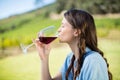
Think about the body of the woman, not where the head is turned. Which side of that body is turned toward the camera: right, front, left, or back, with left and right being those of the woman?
left

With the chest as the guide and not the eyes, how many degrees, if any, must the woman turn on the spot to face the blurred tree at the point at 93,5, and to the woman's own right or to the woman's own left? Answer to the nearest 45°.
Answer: approximately 90° to the woman's own right

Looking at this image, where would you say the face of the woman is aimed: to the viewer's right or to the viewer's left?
to the viewer's left
